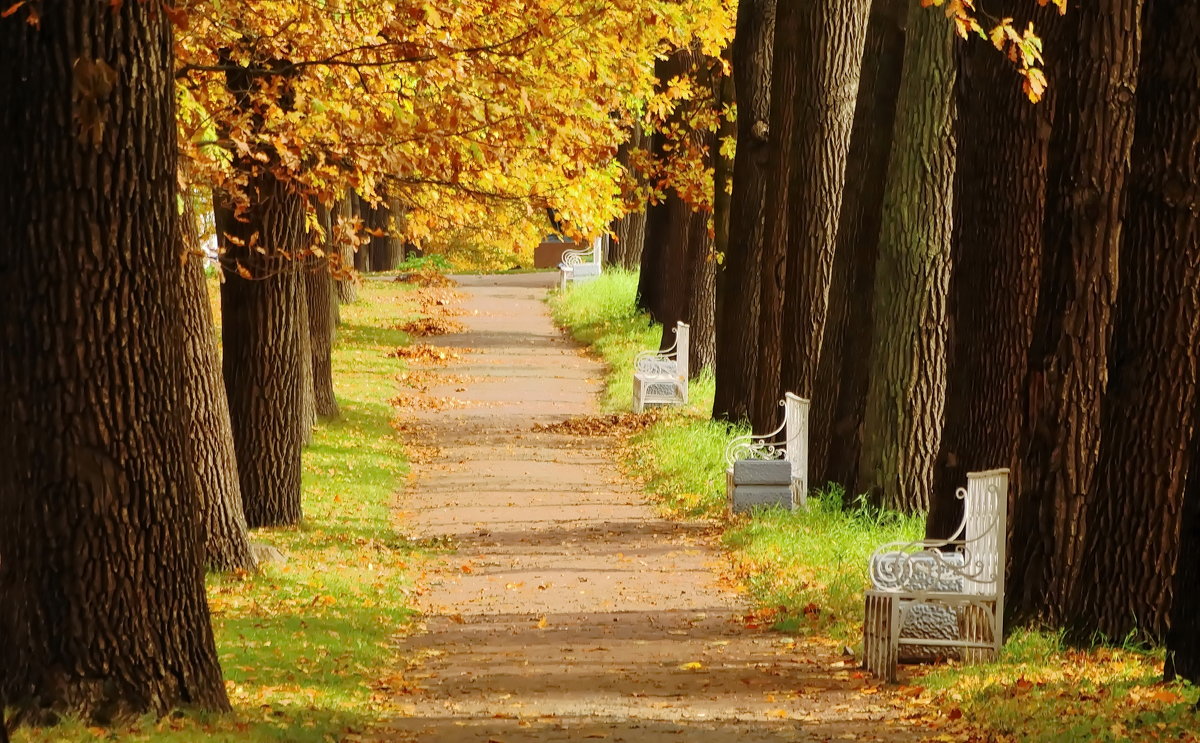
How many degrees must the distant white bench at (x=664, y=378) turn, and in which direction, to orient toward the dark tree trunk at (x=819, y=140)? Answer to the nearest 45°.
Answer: approximately 90° to its left

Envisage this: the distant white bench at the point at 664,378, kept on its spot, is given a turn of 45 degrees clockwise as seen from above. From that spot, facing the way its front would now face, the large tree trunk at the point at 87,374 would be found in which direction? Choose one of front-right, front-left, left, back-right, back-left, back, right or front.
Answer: back-left

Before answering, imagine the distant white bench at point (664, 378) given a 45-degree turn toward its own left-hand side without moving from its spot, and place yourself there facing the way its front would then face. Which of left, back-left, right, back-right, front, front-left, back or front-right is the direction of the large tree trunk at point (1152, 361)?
front-left

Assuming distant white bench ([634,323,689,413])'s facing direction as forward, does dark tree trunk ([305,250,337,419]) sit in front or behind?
in front

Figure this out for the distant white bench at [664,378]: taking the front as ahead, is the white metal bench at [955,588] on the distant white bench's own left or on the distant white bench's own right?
on the distant white bench's own left

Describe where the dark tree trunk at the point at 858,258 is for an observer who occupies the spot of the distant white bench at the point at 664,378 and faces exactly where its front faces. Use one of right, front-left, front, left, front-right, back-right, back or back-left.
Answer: left

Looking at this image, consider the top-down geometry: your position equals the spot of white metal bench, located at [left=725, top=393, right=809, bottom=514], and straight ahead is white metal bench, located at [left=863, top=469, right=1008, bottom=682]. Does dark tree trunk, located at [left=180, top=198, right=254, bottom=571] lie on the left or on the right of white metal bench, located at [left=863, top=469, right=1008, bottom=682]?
right

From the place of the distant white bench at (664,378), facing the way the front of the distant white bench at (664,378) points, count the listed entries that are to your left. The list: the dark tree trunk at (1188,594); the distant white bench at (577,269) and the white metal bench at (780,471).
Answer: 2

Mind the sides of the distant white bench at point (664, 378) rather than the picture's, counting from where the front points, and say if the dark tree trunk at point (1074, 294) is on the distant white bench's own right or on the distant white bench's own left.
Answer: on the distant white bench's own left

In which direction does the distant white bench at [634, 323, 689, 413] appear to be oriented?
to the viewer's left

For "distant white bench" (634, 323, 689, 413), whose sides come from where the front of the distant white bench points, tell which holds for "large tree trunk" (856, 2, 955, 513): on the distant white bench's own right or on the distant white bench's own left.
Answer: on the distant white bench's own left
